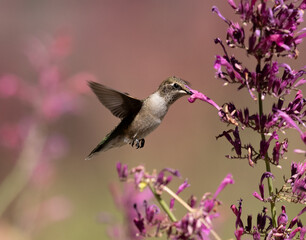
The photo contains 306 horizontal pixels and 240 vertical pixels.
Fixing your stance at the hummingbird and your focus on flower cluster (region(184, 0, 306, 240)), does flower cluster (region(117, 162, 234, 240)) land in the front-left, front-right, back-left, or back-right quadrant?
front-right

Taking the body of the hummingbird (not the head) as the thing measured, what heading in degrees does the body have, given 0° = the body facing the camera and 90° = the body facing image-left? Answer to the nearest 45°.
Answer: approximately 270°

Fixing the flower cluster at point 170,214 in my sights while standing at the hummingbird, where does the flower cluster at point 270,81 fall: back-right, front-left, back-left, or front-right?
front-left

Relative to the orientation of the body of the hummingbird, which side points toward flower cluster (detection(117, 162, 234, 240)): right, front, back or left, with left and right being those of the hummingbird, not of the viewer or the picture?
right

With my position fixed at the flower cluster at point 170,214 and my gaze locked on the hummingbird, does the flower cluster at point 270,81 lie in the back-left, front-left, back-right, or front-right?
front-right
